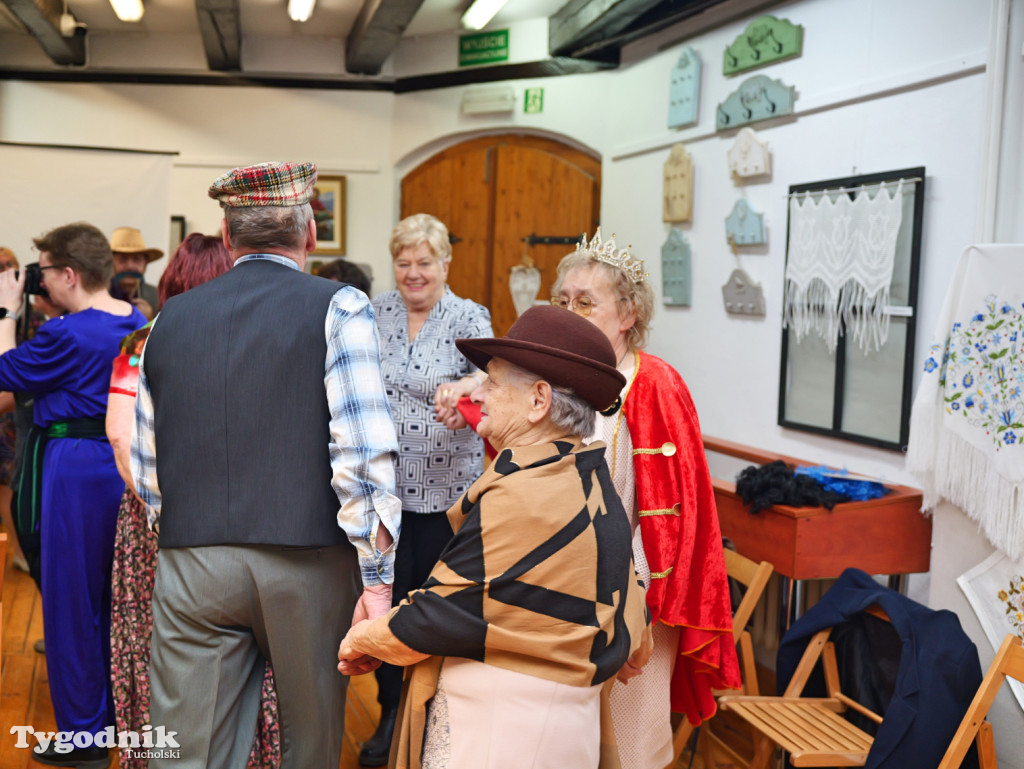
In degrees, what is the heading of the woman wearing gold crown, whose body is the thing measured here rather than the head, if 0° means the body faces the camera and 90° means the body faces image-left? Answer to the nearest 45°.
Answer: approximately 45°

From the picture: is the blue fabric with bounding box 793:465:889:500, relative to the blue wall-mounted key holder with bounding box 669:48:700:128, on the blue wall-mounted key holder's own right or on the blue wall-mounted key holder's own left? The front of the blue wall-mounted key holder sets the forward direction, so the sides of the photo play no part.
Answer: on the blue wall-mounted key holder's own left

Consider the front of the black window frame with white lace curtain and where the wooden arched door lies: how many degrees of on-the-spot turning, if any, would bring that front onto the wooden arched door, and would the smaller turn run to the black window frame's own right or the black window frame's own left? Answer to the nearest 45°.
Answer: approximately 90° to the black window frame's own right

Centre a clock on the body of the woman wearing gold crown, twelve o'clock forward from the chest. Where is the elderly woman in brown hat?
The elderly woman in brown hat is roughly at 11 o'clock from the woman wearing gold crown.

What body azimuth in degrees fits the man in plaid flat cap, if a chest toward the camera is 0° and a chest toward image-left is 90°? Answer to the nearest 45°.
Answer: approximately 180°

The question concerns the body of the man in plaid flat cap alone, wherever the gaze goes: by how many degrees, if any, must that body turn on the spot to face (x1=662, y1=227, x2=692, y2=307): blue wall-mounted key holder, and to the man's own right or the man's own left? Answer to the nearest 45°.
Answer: approximately 45° to the man's own right

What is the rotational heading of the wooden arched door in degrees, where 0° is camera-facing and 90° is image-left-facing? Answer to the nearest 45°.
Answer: approximately 0°

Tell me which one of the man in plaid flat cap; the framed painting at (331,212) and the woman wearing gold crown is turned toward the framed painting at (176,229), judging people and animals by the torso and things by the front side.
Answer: the man in plaid flat cap

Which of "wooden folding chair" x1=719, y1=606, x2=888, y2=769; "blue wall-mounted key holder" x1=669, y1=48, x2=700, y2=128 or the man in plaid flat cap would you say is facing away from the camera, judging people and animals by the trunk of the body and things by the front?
the man in plaid flat cap

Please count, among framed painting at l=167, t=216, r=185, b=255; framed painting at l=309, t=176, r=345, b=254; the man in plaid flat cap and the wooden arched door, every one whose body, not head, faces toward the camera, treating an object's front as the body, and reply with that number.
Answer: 3

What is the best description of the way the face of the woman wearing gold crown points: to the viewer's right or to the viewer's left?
to the viewer's left

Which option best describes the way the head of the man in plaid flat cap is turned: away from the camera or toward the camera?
away from the camera
